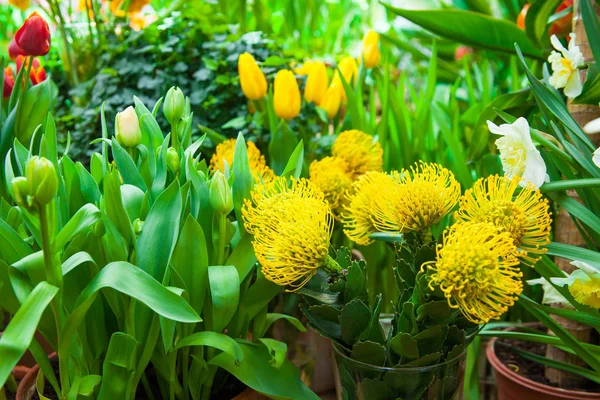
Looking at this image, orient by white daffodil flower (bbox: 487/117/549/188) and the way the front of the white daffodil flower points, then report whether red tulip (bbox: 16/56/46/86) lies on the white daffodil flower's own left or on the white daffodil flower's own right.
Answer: on the white daffodil flower's own right

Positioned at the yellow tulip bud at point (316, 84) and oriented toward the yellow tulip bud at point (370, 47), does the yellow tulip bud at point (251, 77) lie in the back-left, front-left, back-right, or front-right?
back-left

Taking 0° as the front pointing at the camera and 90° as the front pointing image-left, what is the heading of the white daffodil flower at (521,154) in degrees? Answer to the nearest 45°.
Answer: approximately 45°
